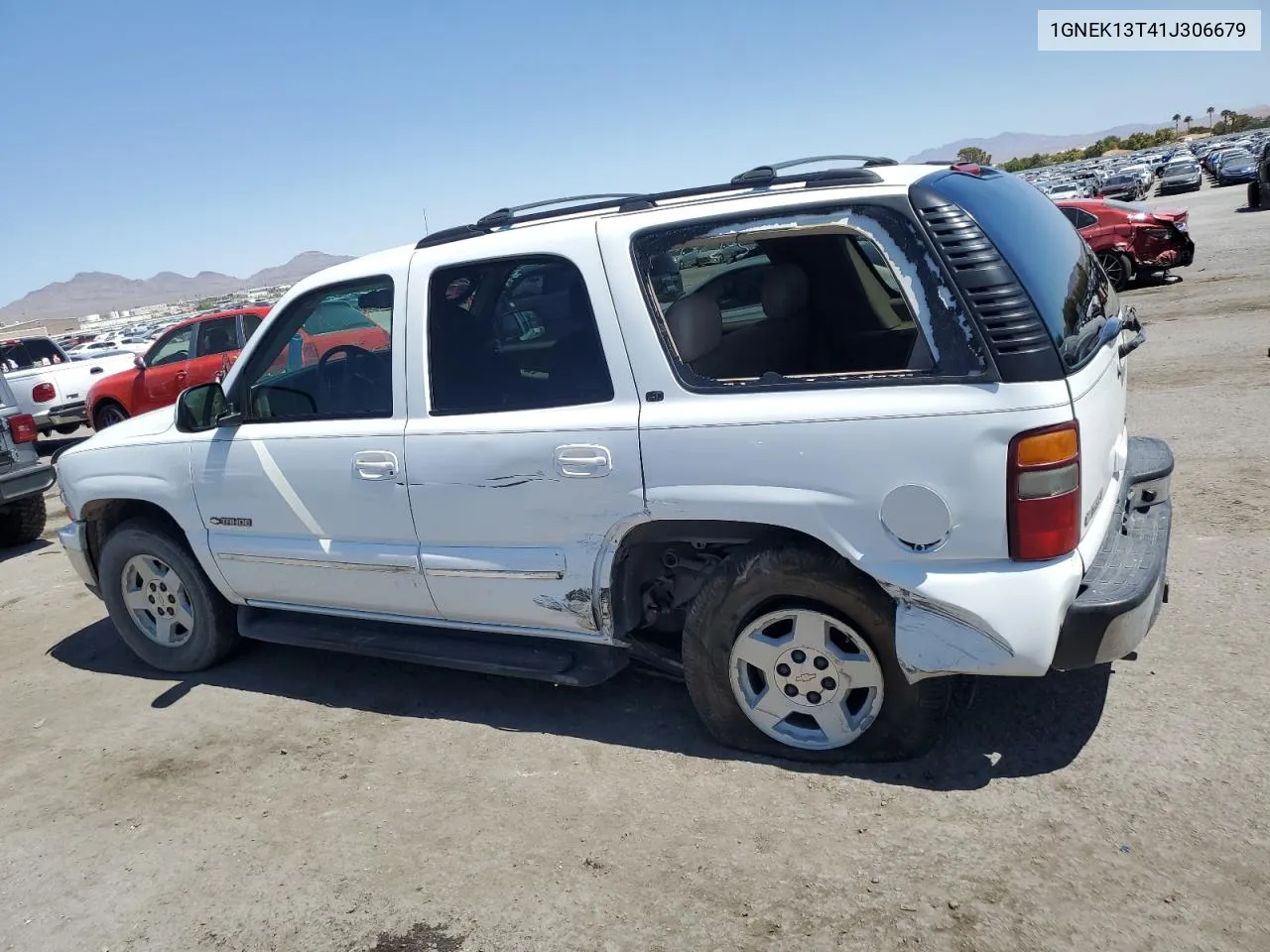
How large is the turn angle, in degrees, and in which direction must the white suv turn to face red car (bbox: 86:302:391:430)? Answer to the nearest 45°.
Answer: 0° — it already faces it

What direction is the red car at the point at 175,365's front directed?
to the viewer's left

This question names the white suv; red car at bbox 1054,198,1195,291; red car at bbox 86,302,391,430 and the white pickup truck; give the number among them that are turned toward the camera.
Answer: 0

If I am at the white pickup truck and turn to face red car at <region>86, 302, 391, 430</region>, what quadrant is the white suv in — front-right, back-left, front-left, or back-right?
front-right

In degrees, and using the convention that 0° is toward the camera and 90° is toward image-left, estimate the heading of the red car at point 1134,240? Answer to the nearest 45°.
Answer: approximately 135°

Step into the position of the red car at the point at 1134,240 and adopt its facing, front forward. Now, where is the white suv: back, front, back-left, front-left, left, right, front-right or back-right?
back-left

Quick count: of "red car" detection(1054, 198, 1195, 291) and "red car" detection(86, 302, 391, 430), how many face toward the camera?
0

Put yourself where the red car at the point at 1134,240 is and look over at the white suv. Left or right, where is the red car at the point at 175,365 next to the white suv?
right

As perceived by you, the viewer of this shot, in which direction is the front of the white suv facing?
facing away from the viewer and to the left of the viewer

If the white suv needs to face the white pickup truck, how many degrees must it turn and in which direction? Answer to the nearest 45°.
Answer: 0° — it already faces it

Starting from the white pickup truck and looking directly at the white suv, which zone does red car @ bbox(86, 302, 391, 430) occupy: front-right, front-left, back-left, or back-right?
front-left

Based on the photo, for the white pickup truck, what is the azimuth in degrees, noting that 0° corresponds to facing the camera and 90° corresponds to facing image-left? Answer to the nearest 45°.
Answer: approximately 135°

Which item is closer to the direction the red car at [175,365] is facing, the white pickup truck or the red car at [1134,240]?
the white pickup truck

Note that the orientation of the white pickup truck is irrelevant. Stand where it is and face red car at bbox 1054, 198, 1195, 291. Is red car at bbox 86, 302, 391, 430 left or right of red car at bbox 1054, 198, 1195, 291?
right

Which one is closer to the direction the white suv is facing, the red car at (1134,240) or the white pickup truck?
the white pickup truck

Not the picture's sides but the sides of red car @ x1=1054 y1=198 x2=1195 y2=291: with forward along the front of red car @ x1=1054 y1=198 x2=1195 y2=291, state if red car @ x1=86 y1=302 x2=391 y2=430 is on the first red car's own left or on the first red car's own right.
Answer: on the first red car's own left

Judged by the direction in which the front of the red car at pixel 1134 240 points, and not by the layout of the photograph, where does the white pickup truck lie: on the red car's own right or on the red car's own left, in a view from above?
on the red car's own left

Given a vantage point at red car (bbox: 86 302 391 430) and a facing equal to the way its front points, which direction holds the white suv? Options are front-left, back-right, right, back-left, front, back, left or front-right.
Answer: left

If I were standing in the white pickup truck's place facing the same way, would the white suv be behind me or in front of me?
behind

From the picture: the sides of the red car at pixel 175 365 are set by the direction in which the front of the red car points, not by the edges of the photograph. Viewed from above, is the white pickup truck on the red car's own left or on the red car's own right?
on the red car's own right

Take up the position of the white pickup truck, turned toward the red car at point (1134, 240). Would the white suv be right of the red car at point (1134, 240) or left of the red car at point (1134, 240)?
right
